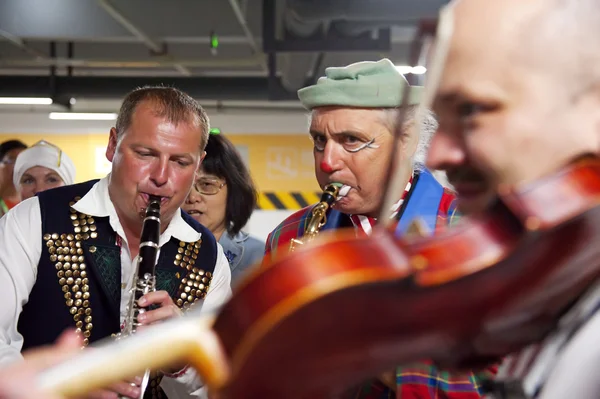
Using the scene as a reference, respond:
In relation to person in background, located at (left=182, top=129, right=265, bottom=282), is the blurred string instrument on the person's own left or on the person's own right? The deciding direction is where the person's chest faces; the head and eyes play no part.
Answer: on the person's own left

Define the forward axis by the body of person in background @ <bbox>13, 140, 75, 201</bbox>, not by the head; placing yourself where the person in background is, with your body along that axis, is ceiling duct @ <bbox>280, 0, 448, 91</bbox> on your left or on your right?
on your left

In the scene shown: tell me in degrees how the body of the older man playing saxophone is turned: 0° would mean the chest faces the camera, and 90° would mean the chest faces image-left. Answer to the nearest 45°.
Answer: approximately 45°

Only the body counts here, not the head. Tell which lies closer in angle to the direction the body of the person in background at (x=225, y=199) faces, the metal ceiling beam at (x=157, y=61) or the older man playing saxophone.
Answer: the older man playing saxophone

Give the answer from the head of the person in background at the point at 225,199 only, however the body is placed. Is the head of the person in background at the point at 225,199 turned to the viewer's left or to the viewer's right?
to the viewer's left

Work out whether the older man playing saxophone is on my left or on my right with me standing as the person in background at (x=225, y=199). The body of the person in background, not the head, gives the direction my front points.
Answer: on my left

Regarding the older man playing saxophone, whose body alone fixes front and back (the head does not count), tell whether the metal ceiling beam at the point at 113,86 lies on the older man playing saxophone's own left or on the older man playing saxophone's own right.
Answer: on the older man playing saxophone's own right

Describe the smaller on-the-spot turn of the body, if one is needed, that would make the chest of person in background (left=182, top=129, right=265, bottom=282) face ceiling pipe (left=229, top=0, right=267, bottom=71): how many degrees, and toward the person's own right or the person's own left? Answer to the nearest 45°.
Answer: approximately 135° to the person's own right

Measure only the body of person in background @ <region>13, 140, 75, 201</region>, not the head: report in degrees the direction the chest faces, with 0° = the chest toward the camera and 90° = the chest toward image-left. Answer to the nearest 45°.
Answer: approximately 0°

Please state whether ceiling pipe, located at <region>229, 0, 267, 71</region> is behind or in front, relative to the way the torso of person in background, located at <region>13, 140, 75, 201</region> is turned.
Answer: behind
